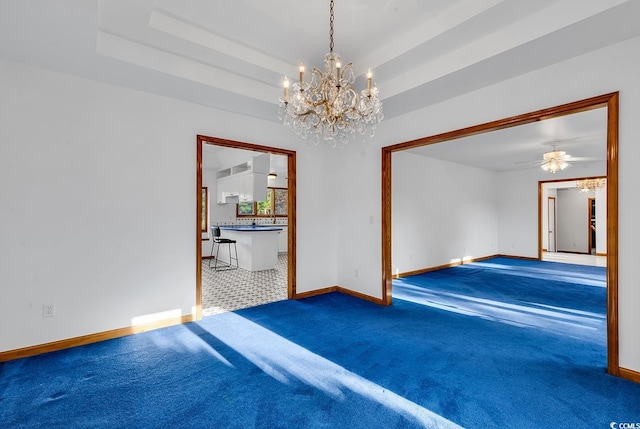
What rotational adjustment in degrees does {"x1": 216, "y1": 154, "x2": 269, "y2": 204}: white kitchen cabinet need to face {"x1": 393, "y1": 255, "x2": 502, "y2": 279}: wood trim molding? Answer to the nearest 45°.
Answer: approximately 135° to its left

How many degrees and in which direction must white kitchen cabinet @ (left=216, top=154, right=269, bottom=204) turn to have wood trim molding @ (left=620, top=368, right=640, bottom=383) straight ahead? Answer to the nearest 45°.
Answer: approximately 90° to its left

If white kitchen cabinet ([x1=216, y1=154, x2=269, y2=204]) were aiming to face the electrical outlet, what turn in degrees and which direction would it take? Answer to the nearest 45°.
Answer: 0° — it already faces it

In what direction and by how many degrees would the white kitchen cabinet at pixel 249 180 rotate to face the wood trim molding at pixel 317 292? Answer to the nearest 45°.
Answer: approximately 45° to its left

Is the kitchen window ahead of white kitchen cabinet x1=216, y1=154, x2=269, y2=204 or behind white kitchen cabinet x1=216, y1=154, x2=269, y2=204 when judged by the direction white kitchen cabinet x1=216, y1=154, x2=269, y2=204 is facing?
behind

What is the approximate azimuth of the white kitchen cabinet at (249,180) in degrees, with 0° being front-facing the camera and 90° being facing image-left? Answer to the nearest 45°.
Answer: approximately 45°
